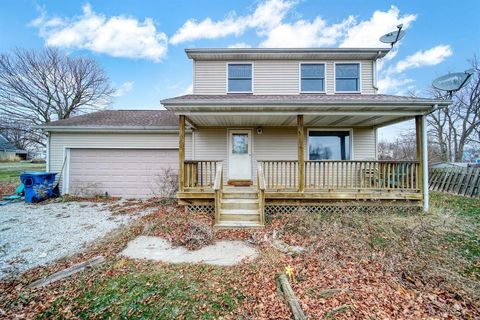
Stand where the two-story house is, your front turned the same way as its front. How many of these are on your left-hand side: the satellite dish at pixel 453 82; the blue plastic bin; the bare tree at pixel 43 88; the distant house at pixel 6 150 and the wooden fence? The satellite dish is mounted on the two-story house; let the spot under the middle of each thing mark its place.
2

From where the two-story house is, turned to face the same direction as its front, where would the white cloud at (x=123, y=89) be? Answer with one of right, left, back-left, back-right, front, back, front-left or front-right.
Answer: back-right

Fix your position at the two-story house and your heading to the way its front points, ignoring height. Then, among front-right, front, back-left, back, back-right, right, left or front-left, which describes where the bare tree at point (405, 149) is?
back-left

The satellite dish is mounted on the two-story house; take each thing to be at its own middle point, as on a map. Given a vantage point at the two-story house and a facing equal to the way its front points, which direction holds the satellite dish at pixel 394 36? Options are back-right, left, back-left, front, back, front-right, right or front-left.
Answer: left

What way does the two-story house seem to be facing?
toward the camera

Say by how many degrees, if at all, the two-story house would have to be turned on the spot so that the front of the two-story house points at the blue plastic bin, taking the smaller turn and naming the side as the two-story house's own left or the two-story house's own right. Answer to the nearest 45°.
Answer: approximately 90° to the two-story house's own right

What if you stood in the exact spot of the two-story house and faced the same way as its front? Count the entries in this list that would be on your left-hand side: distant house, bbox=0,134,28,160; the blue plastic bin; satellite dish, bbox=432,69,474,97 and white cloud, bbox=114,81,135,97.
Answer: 1

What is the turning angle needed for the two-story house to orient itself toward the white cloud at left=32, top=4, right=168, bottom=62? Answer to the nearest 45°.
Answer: approximately 135° to its right

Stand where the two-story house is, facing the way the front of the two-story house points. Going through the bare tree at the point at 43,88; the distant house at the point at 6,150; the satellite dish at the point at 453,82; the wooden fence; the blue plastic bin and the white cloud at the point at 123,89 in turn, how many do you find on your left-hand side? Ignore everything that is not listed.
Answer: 2

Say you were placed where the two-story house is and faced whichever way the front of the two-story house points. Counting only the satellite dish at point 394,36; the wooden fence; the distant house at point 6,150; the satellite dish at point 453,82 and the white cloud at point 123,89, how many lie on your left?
3

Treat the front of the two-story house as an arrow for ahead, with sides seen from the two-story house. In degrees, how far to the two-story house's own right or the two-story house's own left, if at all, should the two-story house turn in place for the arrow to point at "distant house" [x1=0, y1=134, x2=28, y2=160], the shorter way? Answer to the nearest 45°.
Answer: approximately 135° to the two-story house's own right

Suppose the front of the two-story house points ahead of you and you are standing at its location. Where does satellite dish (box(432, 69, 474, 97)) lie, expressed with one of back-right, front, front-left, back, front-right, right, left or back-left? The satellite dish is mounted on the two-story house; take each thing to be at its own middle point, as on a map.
left

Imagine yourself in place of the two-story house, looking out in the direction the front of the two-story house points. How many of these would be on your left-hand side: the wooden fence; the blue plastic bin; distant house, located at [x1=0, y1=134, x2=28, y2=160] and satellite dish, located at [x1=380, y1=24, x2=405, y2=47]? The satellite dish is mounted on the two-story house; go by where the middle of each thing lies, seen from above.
2
